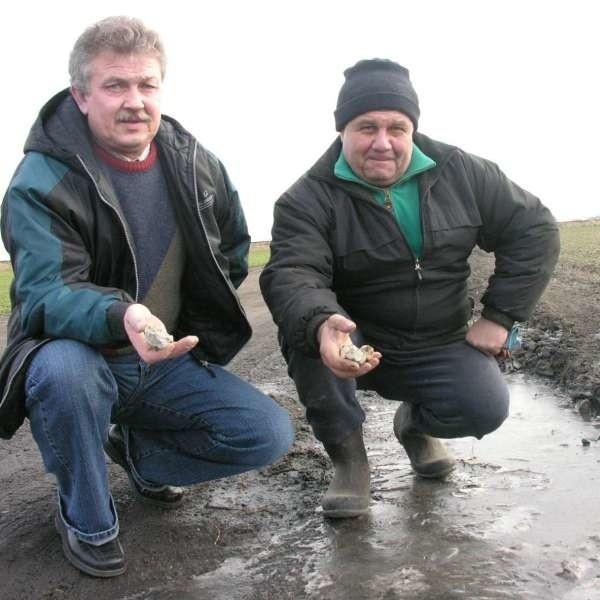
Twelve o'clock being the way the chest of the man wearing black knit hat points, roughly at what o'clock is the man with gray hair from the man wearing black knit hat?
The man with gray hair is roughly at 2 o'clock from the man wearing black knit hat.

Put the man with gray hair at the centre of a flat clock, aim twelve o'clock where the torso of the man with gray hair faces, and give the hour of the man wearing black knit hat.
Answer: The man wearing black knit hat is roughly at 10 o'clock from the man with gray hair.

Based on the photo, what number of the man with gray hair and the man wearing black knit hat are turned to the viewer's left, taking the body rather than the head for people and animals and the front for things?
0

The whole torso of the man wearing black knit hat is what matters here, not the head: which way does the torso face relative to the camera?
toward the camera

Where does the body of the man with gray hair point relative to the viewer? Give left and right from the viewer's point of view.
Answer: facing the viewer and to the right of the viewer
